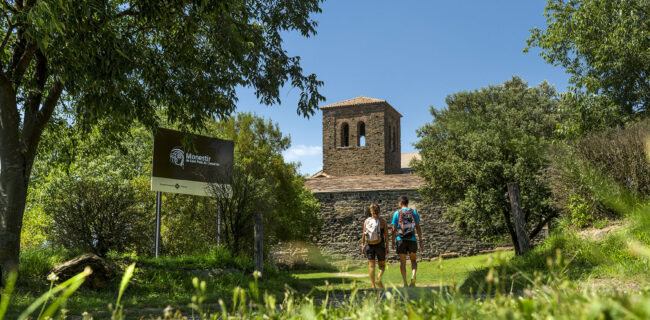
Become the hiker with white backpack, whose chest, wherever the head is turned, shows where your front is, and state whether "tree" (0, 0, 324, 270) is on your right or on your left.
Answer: on your left

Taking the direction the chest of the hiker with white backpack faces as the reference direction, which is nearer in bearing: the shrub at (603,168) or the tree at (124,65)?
the shrub

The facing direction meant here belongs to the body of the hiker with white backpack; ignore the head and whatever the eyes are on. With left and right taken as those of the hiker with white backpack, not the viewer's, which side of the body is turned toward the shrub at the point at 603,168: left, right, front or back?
right

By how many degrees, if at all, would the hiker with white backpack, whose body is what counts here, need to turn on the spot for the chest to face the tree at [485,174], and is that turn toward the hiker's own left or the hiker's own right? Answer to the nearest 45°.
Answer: approximately 45° to the hiker's own right

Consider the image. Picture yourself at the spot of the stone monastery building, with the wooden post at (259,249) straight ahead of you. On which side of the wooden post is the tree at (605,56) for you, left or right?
left

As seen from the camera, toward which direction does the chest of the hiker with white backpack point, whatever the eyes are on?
away from the camera

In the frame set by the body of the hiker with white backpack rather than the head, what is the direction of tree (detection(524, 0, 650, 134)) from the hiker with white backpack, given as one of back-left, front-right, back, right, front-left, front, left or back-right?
front-right

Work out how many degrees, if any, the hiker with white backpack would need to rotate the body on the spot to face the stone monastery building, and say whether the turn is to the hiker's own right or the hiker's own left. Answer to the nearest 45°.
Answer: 0° — they already face it

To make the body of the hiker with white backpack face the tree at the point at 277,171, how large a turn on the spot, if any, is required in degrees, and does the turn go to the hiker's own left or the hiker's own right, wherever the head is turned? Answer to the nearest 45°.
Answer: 0° — they already face it
